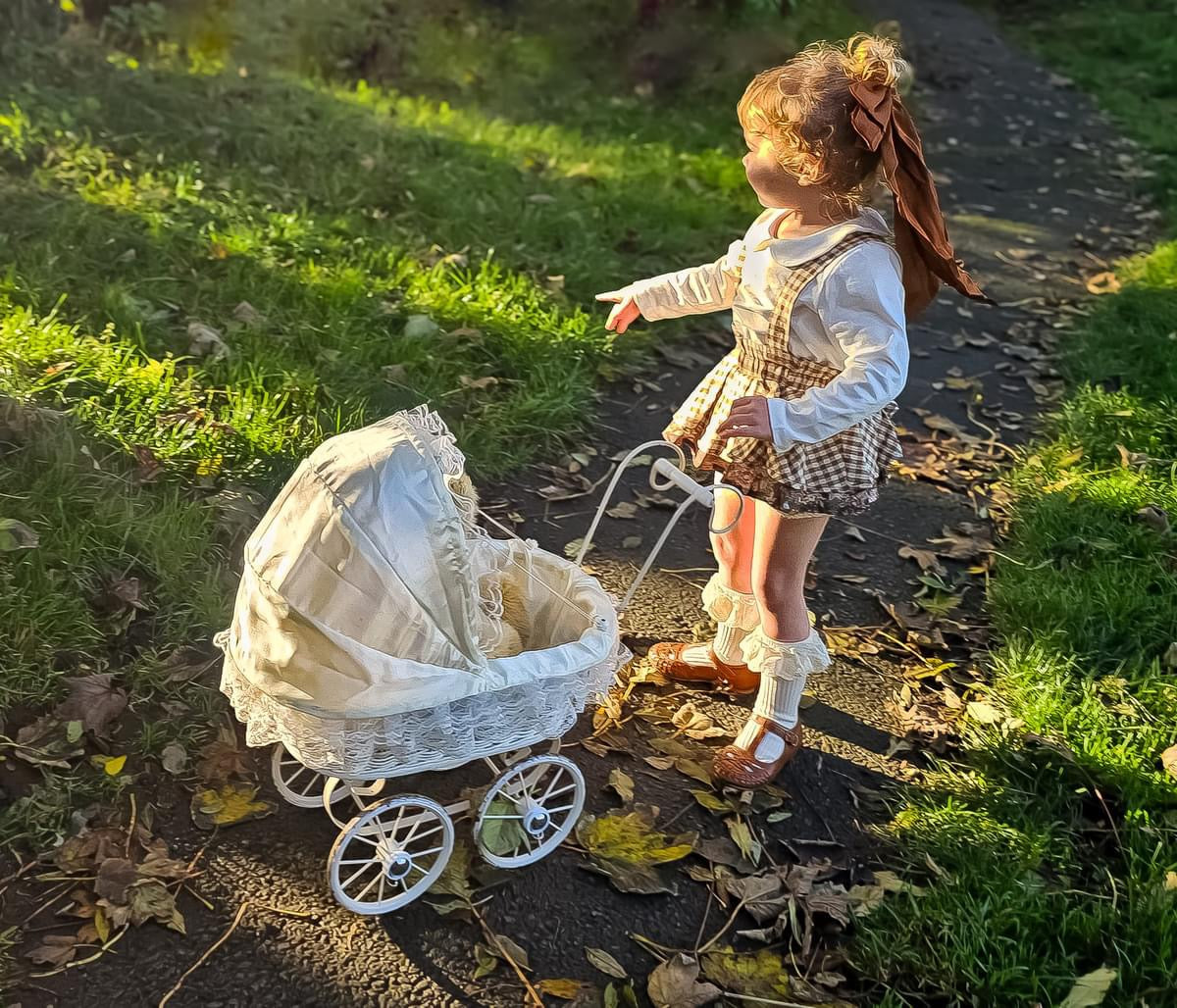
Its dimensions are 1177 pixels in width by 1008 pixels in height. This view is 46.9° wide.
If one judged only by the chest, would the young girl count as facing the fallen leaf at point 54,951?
yes

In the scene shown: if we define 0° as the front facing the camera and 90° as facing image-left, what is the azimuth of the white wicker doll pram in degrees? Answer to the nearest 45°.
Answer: approximately 45°

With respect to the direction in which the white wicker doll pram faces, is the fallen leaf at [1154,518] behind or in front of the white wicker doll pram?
behind

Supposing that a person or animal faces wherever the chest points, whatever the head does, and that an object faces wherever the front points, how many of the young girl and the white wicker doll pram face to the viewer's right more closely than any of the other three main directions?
0

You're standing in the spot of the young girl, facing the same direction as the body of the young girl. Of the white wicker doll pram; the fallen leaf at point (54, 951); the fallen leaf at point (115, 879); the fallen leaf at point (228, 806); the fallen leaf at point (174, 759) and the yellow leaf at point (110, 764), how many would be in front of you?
6

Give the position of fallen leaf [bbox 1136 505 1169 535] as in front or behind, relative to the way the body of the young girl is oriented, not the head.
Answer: behind

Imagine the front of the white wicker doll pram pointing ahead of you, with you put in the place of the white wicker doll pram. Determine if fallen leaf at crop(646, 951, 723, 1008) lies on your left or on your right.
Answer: on your left

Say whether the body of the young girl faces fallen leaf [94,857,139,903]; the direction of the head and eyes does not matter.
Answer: yes

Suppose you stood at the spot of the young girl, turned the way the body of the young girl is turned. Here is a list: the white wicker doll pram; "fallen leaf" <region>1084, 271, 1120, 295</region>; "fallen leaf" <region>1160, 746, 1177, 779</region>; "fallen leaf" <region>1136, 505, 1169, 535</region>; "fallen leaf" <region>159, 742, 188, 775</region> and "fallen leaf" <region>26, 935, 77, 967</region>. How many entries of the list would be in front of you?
3

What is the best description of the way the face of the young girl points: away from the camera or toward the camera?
away from the camera
